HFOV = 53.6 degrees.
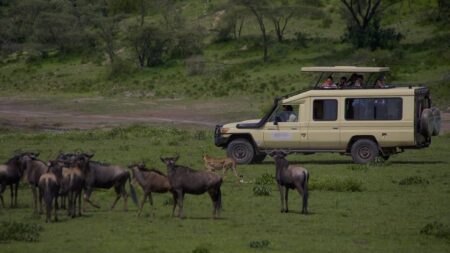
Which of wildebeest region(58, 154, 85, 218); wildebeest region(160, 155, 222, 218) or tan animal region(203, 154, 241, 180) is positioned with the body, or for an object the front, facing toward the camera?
wildebeest region(58, 154, 85, 218)

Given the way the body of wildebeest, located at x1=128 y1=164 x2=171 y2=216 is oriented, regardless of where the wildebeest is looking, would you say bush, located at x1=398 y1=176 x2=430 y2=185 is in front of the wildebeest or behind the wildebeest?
behind

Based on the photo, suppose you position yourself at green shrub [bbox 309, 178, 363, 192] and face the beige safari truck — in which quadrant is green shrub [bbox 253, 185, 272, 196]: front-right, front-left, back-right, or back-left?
back-left

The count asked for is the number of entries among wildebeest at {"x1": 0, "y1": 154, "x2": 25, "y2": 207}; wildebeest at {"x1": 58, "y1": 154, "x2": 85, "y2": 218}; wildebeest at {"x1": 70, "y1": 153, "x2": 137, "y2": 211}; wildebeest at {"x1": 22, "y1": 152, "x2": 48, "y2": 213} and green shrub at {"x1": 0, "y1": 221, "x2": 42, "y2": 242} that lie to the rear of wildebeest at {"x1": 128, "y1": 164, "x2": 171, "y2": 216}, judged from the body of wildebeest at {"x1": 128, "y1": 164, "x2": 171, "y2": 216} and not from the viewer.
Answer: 0

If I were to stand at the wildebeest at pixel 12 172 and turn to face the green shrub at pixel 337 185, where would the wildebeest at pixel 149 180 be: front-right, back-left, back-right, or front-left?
front-right

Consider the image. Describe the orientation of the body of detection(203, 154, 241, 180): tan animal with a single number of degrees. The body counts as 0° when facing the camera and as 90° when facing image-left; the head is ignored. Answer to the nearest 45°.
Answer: approximately 90°

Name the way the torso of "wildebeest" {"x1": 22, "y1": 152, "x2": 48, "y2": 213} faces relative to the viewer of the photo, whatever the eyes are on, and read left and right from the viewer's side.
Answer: facing the viewer and to the left of the viewer

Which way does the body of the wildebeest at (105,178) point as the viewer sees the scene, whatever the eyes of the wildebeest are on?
to the viewer's left

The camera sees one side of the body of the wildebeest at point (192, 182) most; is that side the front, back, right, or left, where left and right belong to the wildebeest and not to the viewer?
left

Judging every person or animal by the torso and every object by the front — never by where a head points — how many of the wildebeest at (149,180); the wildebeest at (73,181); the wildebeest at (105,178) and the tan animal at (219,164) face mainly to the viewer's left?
3

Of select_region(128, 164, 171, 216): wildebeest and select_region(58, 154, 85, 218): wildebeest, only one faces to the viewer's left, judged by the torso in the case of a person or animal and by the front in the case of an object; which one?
select_region(128, 164, 171, 216): wildebeest

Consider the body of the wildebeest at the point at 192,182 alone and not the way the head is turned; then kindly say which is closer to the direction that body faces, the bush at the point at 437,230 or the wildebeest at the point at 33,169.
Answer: the wildebeest
